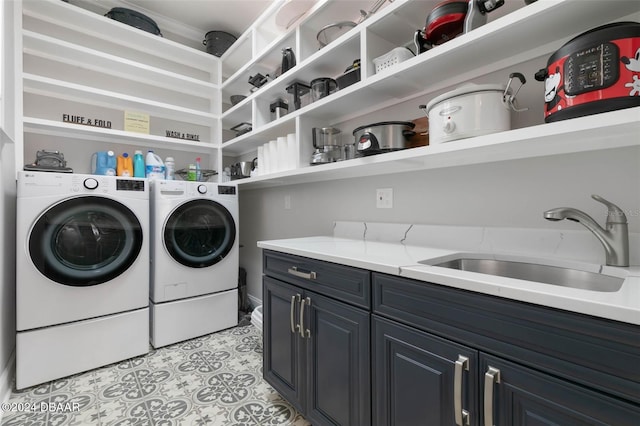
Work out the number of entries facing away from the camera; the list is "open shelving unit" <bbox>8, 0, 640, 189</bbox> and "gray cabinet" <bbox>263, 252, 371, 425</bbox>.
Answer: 0

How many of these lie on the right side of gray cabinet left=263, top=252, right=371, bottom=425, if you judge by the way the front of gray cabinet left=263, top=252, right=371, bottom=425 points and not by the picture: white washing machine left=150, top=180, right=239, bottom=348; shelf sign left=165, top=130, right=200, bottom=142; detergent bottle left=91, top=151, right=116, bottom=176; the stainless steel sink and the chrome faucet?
3

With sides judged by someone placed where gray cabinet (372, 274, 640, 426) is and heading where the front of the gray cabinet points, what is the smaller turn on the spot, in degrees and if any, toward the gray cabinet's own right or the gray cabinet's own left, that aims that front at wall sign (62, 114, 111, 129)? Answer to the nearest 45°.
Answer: approximately 45° to the gray cabinet's own right

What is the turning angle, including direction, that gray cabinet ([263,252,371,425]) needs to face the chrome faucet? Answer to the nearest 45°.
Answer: approximately 135° to its left

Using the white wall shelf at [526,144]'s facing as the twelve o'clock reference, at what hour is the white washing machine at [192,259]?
The white washing machine is roughly at 2 o'clock from the white wall shelf.

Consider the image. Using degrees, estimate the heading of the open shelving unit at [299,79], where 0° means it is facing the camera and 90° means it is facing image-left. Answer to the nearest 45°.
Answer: approximately 45°

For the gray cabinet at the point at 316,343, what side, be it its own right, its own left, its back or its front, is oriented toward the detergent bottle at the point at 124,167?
right
